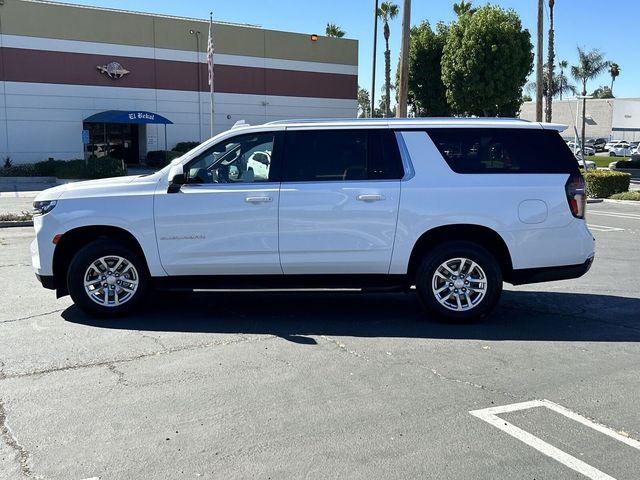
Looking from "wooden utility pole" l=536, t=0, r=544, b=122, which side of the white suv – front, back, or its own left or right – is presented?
right

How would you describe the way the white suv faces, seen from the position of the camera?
facing to the left of the viewer

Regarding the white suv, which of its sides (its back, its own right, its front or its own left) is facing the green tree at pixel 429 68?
right

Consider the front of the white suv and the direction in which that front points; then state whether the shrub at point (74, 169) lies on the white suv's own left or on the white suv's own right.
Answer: on the white suv's own right

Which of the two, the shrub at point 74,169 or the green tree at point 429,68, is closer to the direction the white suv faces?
the shrub

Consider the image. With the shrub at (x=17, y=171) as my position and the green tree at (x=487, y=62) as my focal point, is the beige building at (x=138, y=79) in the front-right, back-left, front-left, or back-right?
front-left

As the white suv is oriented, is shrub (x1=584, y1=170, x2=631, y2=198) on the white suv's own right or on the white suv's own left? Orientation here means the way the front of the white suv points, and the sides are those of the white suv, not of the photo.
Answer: on the white suv's own right

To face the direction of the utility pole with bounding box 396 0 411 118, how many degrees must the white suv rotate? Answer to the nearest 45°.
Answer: approximately 90° to its right

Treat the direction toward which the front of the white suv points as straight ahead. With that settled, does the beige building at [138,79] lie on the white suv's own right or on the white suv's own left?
on the white suv's own right

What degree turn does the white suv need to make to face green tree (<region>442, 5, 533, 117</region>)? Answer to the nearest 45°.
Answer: approximately 90° to its right

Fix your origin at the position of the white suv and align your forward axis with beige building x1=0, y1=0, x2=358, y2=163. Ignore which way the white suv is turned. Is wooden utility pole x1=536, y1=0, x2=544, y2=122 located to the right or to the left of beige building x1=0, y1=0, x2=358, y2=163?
right
